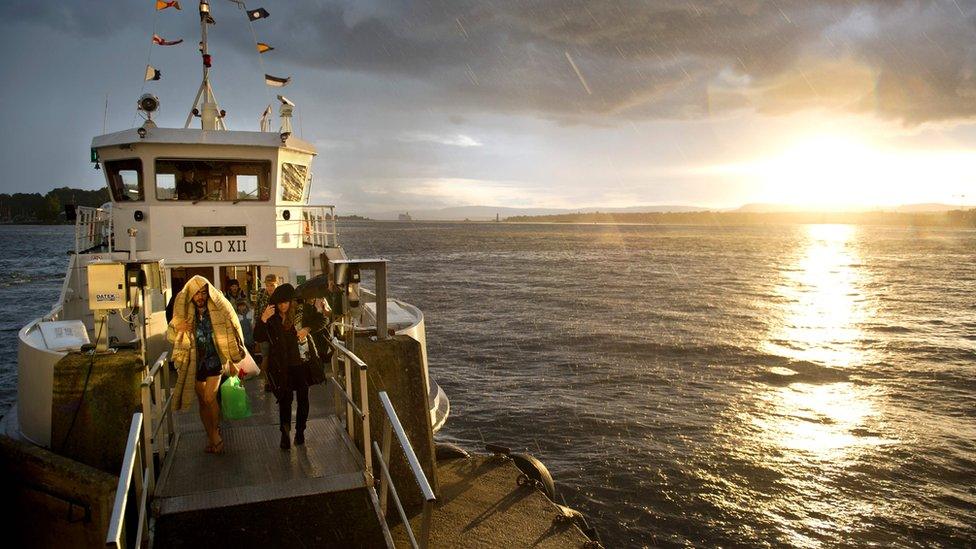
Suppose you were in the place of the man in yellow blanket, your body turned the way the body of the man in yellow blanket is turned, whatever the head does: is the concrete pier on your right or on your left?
on your left

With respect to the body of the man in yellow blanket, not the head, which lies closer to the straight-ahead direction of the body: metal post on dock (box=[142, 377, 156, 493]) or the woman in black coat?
the metal post on dock

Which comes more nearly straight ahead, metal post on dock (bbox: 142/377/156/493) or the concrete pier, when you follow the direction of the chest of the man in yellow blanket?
the metal post on dock

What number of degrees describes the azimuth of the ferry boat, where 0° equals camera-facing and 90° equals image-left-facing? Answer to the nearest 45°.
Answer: approximately 0°

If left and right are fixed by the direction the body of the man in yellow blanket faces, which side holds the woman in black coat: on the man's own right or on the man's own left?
on the man's own left
